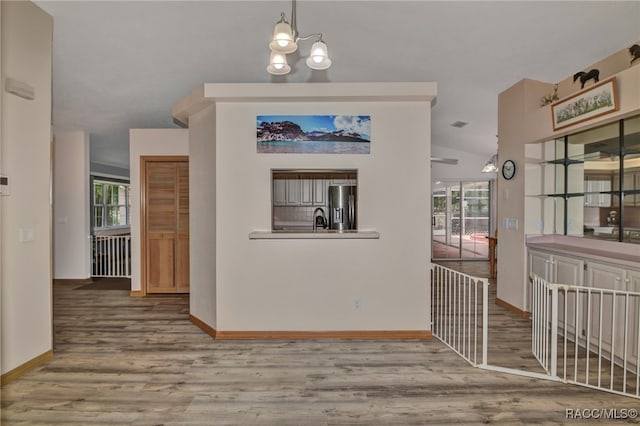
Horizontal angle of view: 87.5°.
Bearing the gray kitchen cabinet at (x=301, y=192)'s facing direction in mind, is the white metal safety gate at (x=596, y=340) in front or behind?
in front

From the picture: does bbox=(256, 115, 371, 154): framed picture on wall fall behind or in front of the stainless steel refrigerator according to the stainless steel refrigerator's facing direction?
in front

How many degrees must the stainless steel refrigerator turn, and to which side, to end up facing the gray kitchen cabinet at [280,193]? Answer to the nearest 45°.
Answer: approximately 135° to its right

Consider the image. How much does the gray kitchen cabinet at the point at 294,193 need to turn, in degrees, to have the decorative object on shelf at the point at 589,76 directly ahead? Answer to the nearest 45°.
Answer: approximately 45° to its left

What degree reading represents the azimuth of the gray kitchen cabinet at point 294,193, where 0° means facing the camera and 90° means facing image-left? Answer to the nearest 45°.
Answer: approximately 0°

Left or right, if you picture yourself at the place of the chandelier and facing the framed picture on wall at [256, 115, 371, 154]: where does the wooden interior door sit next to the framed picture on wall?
left

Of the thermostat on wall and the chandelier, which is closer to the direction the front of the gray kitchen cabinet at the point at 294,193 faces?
the chandelier
